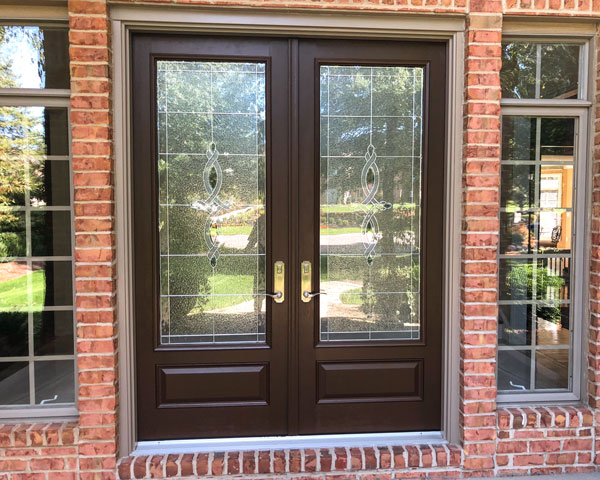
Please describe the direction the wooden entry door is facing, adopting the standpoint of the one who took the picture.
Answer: facing the viewer

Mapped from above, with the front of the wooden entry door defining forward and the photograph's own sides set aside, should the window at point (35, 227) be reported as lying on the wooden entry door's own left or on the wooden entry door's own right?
on the wooden entry door's own right

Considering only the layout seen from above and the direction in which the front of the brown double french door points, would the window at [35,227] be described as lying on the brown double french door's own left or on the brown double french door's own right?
on the brown double french door's own right

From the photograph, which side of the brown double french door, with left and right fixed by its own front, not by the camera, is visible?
front

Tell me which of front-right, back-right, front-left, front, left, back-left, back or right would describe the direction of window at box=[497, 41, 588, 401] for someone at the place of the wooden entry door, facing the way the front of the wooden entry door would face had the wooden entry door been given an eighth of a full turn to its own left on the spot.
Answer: front-left

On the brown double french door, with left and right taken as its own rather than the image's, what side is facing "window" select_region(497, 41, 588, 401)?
left
